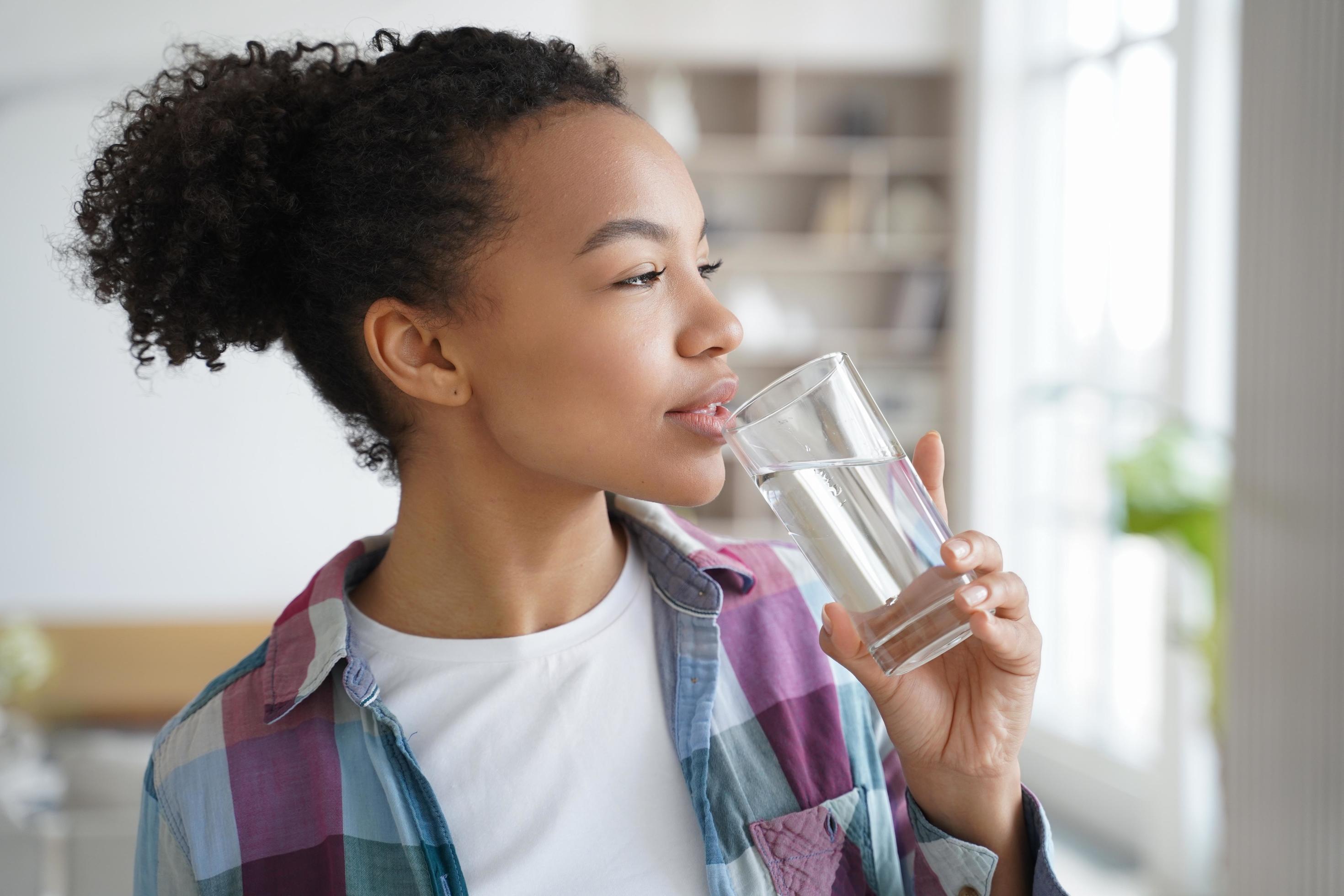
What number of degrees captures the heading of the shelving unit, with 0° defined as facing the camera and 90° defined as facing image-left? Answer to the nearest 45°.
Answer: approximately 0°

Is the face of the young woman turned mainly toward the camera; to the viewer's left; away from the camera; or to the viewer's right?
to the viewer's right

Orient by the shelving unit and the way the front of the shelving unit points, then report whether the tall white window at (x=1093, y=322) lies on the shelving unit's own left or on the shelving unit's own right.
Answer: on the shelving unit's own left

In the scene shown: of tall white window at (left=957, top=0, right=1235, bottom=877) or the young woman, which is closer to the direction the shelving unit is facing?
the young woman

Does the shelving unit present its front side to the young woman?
yes
